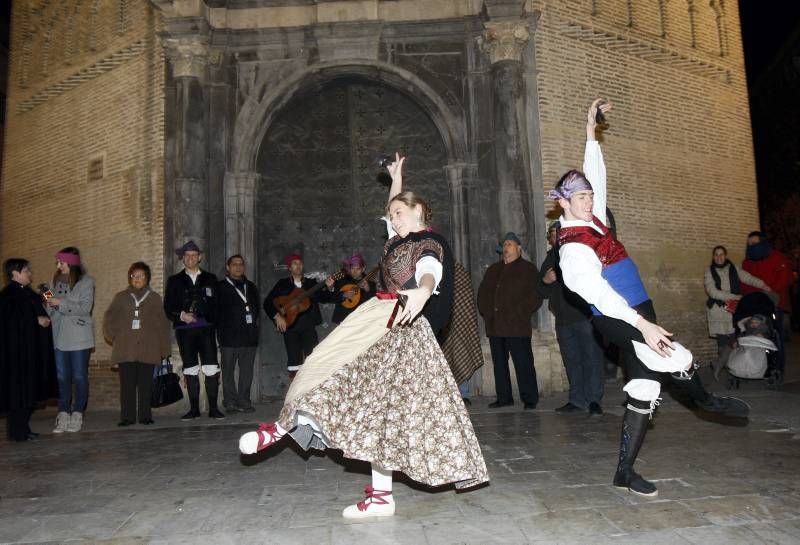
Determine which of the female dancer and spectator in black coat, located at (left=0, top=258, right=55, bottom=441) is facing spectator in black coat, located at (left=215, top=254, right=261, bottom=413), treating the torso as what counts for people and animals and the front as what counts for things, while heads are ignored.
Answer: spectator in black coat, located at (left=0, top=258, right=55, bottom=441)

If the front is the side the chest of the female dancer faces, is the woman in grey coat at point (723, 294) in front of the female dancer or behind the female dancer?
behind

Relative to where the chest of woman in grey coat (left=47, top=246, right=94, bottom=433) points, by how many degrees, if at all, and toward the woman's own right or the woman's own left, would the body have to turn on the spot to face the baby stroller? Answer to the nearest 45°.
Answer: approximately 90° to the woman's own left

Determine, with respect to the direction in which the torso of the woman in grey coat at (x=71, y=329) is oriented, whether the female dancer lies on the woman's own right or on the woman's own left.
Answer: on the woman's own left

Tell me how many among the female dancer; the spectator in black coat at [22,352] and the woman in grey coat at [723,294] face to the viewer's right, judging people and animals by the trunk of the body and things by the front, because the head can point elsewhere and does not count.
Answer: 1

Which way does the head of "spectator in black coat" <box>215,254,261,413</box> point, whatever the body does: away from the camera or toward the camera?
toward the camera

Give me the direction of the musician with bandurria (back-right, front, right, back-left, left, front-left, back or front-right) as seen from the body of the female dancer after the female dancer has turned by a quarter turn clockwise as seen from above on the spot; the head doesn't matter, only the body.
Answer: front-right

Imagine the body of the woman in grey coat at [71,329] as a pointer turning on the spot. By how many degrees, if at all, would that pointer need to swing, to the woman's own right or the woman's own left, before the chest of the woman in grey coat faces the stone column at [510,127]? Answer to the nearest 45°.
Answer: approximately 135° to the woman's own left

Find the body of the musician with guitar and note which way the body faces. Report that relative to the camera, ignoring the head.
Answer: toward the camera

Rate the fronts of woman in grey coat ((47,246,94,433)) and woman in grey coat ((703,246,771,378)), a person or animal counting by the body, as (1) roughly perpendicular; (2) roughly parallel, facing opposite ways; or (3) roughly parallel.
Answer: roughly parallel

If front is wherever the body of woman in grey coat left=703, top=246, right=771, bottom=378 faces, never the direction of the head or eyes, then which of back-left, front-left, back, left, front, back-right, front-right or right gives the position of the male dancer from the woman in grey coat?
front

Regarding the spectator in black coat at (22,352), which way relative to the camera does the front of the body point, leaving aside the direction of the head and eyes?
to the viewer's right

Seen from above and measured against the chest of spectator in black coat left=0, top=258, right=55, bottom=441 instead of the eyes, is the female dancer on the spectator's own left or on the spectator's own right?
on the spectator's own right

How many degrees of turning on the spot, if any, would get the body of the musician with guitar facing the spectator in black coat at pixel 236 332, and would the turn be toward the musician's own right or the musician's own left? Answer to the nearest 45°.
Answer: approximately 90° to the musician's own right
